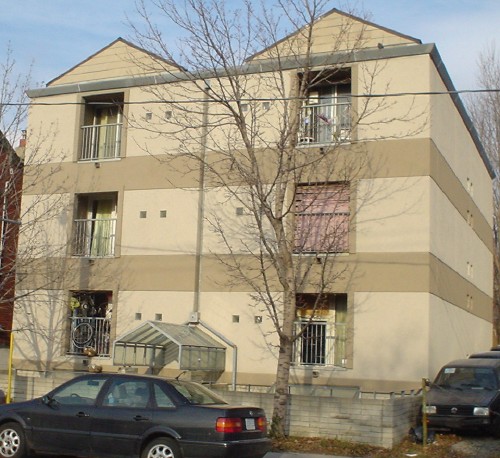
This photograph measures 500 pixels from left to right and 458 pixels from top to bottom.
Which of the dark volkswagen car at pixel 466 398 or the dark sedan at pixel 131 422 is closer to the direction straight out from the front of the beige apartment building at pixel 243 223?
the dark sedan

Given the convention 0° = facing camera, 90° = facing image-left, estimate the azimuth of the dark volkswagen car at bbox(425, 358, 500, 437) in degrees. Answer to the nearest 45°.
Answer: approximately 45°

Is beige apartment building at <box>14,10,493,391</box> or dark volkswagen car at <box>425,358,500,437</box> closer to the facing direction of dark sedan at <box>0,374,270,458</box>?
the beige apartment building

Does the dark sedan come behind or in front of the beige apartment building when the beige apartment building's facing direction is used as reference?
in front

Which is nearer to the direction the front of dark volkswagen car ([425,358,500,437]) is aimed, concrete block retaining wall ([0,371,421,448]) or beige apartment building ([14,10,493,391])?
the concrete block retaining wall

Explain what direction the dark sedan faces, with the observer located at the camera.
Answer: facing away from the viewer and to the left of the viewer

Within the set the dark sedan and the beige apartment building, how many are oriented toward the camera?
1

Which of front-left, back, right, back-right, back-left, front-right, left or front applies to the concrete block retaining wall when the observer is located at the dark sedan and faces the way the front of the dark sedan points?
right
